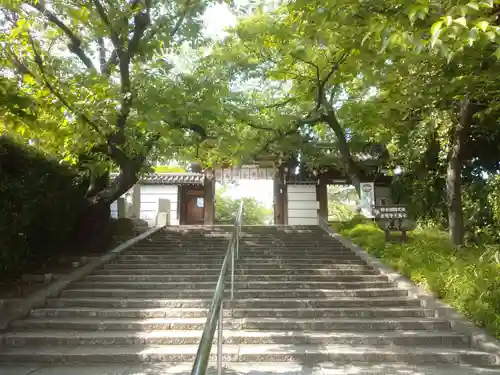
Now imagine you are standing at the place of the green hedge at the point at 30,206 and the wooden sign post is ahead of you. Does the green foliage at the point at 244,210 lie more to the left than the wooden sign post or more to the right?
left

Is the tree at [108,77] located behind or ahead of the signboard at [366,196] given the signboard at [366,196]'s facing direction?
ahead

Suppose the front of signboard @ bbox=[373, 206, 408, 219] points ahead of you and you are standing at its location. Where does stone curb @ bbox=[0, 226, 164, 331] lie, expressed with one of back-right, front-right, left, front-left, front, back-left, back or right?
front-right

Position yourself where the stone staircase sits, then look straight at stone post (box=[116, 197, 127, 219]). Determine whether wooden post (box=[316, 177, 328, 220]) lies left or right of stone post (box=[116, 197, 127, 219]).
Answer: right

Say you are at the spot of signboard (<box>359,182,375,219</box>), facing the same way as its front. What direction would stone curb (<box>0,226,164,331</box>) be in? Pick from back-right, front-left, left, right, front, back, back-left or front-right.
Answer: front-right

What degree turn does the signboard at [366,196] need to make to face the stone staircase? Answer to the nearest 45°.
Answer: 0° — it already faces it

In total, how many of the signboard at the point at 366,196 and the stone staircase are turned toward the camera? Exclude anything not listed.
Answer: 2

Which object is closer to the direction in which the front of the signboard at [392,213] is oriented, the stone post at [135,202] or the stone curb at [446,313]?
the stone curb

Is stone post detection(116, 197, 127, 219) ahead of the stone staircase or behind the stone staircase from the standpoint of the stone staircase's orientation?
behind

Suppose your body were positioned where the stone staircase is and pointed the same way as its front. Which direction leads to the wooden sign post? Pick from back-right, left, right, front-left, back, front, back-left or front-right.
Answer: back-left

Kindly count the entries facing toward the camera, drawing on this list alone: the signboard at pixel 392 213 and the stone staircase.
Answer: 2
